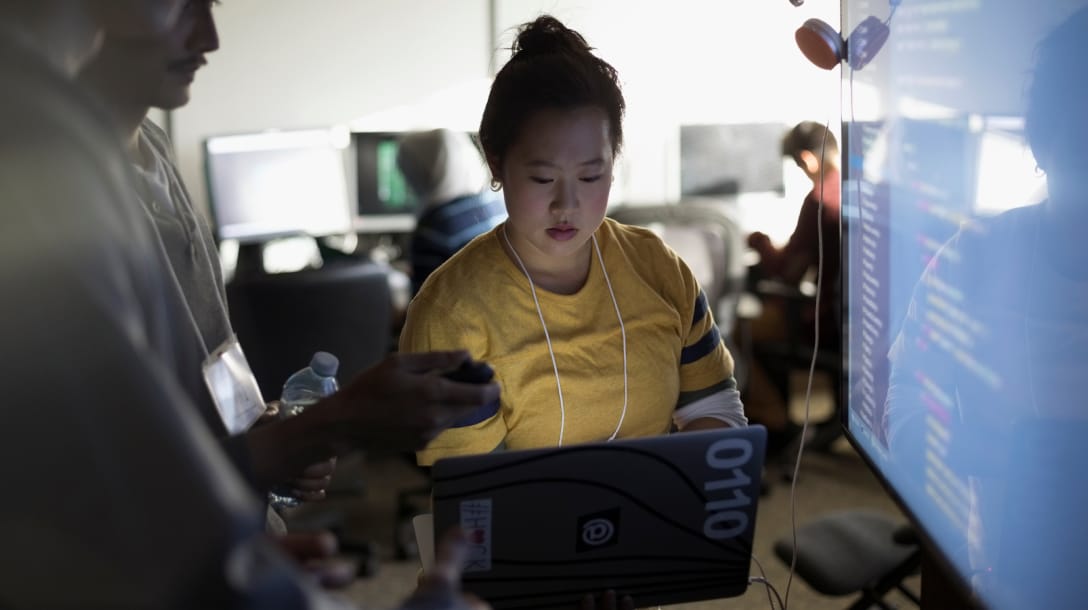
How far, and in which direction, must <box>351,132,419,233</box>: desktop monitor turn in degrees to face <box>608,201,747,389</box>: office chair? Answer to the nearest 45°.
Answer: approximately 45° to its left

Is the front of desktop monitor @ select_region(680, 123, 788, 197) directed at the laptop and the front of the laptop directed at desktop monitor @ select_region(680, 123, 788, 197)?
yes

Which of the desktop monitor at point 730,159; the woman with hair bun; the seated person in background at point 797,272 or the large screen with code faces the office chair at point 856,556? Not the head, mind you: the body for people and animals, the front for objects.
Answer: the desktop monitor

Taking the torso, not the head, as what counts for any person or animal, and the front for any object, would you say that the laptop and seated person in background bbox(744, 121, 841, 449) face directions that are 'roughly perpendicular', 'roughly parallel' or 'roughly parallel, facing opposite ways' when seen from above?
roughly perpendicular

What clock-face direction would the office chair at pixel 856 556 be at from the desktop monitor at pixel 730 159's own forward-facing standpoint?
The office chair is roughly at 12 o'clock from the desktop monitor.

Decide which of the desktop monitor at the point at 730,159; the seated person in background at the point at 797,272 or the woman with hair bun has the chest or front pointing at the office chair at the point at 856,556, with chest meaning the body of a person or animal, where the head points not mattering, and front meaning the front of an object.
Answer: the desktop monitor

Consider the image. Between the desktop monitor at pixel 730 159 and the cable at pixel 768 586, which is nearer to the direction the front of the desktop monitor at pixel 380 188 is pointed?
the cable

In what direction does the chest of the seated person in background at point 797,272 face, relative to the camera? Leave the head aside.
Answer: to the viewer's left

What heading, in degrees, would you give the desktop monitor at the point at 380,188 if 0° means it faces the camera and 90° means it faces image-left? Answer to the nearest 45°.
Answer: approximately 0°

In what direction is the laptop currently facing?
away from the camera
